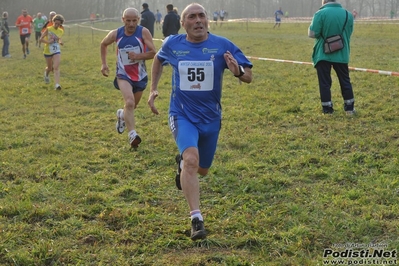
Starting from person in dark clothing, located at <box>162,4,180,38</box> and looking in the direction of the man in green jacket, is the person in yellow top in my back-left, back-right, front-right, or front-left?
front-right

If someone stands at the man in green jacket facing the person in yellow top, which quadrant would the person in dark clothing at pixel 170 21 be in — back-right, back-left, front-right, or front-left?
front-right

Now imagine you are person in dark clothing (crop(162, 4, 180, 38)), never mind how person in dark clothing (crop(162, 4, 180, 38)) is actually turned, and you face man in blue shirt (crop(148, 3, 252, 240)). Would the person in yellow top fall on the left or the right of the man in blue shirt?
right

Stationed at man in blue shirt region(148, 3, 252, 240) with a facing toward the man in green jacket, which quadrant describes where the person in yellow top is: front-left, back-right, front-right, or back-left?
front-left

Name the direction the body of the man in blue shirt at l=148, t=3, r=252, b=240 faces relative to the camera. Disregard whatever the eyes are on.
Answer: toward the camera

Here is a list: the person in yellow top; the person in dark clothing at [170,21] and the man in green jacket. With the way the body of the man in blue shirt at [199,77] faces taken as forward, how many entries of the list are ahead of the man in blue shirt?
0

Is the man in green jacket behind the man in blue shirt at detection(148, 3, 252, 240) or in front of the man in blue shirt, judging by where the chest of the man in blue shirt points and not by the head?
behind

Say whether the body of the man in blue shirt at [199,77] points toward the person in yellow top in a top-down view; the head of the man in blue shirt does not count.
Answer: no

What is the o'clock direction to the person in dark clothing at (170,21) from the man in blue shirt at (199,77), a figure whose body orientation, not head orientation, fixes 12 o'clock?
The person in dark clothing is roughly at 6 o'clock from the man in blue shirt.
